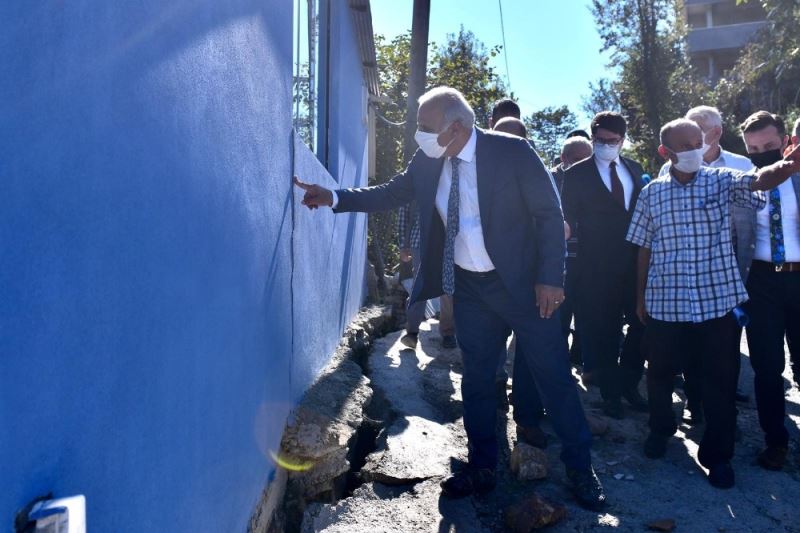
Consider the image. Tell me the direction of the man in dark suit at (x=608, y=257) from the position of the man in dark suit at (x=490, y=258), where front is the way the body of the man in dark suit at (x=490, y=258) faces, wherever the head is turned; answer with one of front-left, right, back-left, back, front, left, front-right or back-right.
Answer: back

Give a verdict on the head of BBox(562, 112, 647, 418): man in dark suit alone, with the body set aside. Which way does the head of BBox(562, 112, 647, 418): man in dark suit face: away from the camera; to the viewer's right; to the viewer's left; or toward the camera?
toward the camera

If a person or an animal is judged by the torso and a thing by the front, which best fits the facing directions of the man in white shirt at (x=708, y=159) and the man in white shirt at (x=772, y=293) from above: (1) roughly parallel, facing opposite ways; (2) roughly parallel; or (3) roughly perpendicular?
roughly parallel

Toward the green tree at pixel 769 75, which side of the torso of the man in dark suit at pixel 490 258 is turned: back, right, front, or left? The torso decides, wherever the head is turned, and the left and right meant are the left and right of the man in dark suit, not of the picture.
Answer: back

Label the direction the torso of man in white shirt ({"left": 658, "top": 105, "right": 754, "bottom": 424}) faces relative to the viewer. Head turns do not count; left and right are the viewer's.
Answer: facing the viewer

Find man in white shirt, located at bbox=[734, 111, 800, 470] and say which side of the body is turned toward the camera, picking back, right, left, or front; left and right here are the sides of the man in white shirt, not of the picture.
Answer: front

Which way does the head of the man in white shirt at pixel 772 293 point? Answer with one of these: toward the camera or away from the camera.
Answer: toward the camera

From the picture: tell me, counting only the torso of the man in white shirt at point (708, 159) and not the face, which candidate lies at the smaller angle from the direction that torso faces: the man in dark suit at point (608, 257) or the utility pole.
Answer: the man in dark suit

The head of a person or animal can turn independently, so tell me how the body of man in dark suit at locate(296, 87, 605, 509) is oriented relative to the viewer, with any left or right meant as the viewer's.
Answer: facing the viewer and to the left of the viewer

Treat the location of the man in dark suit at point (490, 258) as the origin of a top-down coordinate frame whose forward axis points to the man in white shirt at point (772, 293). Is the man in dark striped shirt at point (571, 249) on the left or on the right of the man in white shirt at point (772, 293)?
left

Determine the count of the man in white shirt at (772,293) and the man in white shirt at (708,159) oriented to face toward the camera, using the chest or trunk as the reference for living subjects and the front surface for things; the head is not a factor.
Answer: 2
